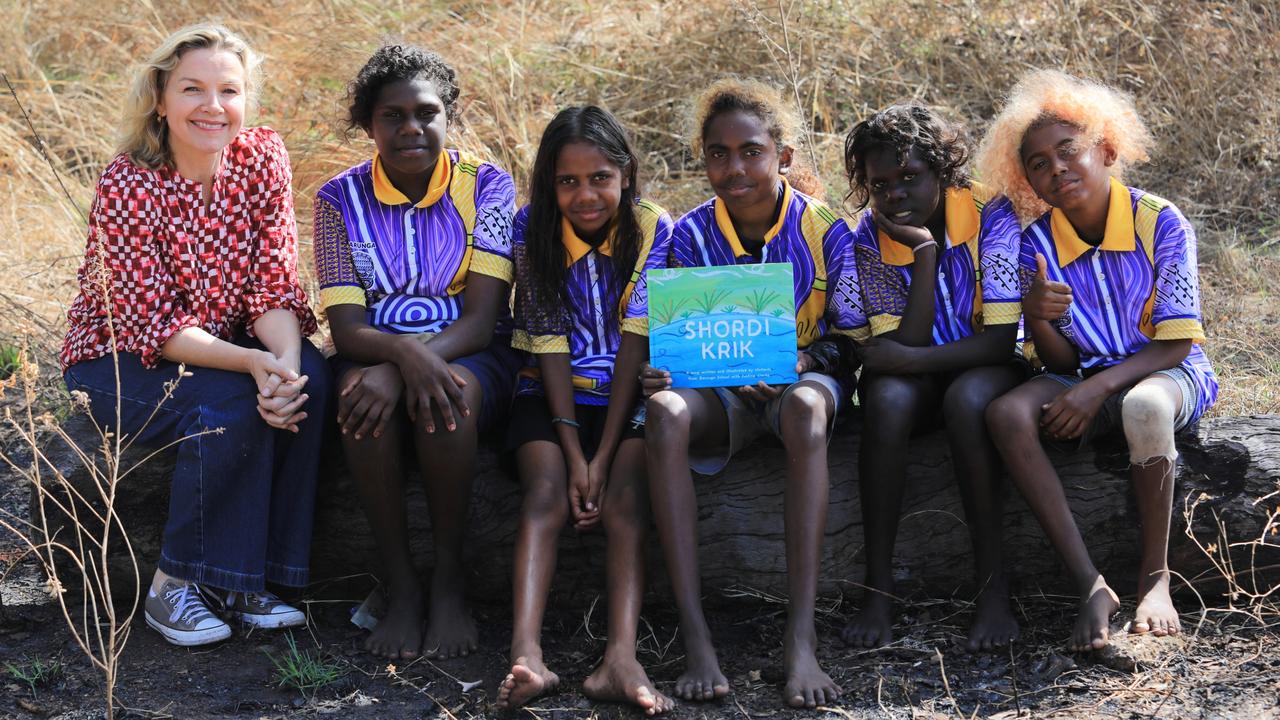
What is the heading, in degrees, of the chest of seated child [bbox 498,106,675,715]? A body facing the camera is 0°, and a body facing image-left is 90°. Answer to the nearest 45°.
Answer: approximately 0°

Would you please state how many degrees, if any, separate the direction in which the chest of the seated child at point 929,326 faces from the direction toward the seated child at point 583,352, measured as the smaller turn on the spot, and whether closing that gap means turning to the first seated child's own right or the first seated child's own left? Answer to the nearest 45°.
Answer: approximately 90° to the first seated child's own right

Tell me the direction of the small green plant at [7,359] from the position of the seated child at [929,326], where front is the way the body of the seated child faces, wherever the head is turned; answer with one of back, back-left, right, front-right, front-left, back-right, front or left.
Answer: right

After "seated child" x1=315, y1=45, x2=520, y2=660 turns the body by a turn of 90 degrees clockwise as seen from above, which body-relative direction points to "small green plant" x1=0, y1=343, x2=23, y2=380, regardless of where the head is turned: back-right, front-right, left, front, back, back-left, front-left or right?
front-right

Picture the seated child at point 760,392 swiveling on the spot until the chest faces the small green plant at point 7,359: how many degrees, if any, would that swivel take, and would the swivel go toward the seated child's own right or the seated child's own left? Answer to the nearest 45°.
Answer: approximately 135° to the seated child's own right

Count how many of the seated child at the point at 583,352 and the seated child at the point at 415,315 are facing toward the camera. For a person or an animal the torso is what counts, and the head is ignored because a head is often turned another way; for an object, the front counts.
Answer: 2

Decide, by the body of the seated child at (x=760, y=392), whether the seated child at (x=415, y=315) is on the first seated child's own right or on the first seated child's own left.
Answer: on the first seated child's own right

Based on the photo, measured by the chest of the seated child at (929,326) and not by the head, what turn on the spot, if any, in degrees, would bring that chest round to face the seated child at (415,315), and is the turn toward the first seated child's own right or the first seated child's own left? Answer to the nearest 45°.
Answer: approximately 90° to the first seated child's own right

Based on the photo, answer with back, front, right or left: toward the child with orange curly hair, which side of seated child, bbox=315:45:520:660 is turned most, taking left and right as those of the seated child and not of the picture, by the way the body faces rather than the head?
left
